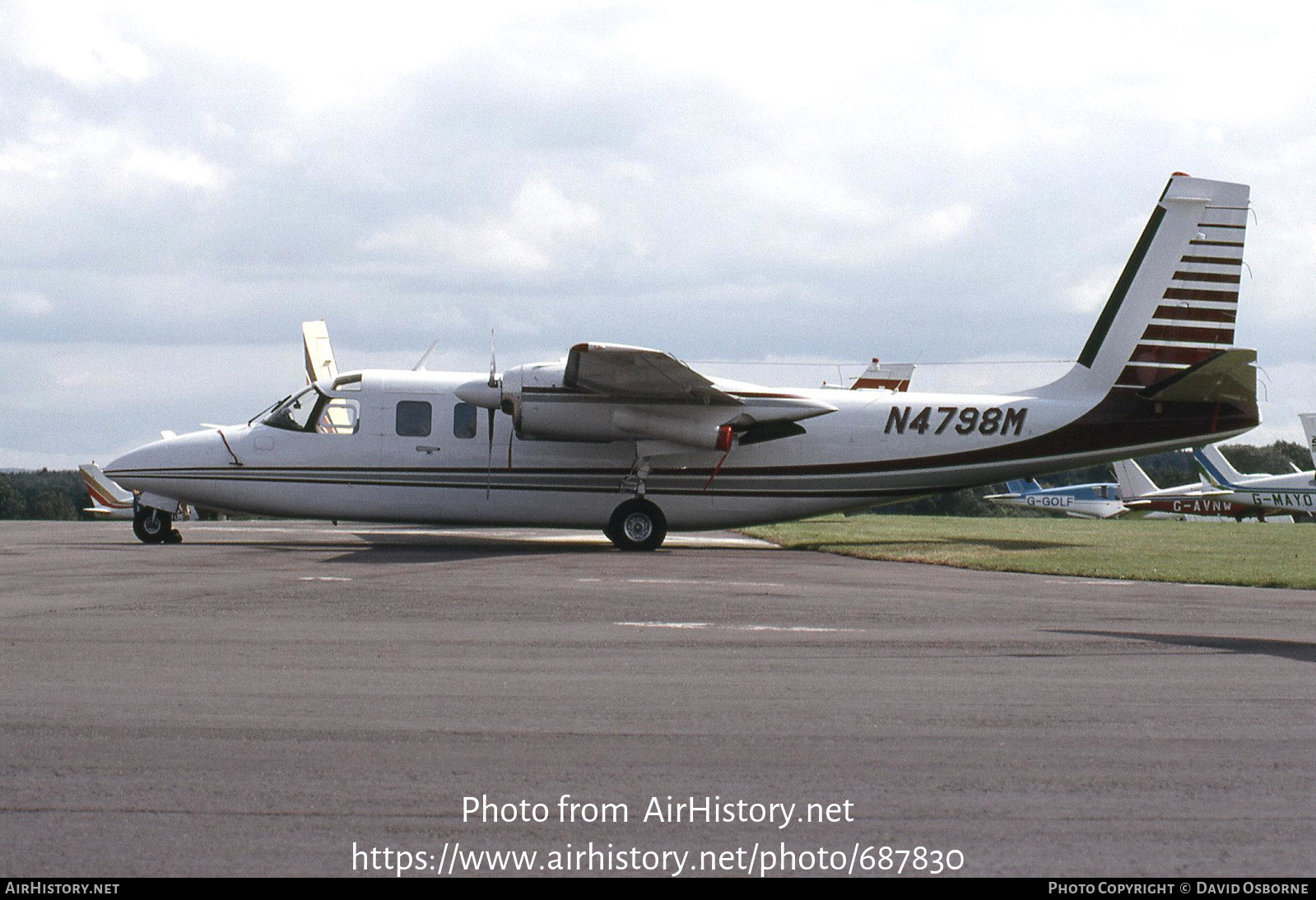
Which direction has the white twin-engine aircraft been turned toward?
to the viewer's left
